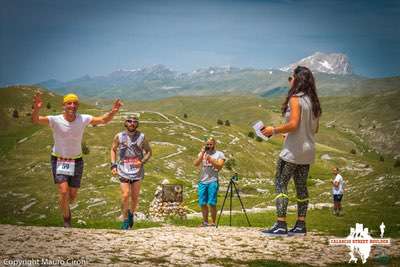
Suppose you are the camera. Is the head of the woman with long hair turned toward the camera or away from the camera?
away from the camera

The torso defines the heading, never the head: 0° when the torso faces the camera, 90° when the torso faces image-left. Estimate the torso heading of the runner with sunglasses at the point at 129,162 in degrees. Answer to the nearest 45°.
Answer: approximately 0°

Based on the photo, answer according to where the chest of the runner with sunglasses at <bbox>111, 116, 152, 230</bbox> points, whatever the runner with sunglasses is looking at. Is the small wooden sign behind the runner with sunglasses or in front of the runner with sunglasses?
behind

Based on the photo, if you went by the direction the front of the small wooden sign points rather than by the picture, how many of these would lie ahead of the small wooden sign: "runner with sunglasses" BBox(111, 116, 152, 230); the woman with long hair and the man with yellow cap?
3
